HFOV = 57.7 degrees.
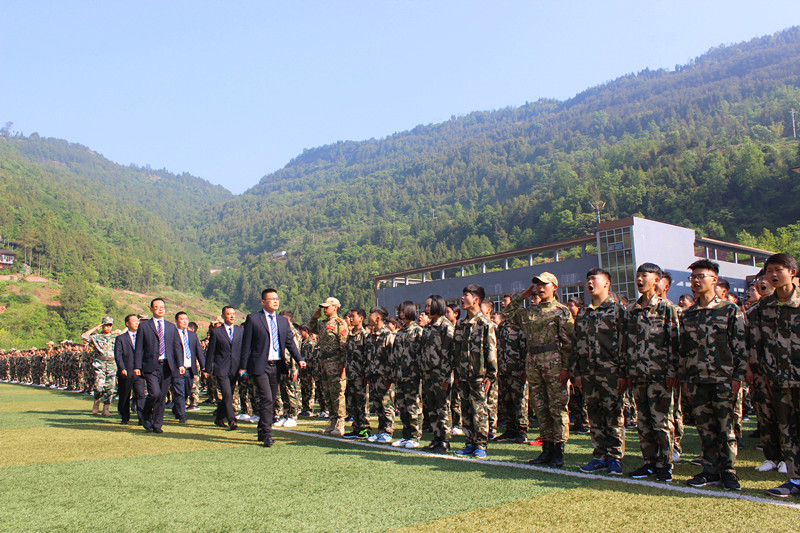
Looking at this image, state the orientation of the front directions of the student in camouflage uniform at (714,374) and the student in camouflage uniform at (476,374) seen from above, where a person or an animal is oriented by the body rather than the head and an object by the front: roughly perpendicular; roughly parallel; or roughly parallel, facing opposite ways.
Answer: roughly parallel

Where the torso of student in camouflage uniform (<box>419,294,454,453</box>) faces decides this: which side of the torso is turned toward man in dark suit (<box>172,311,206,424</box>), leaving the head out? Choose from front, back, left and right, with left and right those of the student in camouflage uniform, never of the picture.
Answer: right

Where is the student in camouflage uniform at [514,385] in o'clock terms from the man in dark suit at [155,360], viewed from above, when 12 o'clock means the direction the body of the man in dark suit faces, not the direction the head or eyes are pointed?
The student in camouflage uniform is roughly at 10 o'clock from the man in dark suit.

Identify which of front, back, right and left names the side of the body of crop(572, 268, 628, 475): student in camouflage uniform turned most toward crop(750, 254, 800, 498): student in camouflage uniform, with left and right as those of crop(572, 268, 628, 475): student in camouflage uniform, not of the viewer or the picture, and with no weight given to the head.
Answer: left

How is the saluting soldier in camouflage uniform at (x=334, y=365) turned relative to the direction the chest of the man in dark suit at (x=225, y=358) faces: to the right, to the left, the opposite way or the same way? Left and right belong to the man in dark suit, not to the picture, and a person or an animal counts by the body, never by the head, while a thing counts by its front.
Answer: to the right

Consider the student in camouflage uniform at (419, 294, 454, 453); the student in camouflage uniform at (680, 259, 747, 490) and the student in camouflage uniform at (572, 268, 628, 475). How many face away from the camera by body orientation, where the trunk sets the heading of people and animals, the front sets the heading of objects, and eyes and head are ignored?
0

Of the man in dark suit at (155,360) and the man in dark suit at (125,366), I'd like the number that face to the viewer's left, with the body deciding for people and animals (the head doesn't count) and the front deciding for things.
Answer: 0

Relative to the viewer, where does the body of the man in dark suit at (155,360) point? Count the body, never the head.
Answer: toward the camera

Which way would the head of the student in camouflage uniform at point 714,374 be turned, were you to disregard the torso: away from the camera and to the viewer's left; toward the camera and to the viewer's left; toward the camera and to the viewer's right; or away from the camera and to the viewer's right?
toward the camera and to the viewer's left

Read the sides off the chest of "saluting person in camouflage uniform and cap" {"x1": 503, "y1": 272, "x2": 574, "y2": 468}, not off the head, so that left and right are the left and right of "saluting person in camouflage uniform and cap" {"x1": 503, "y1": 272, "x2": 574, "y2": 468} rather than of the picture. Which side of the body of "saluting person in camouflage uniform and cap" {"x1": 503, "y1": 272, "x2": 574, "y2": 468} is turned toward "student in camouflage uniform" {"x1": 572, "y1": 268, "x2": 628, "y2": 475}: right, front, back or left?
left
